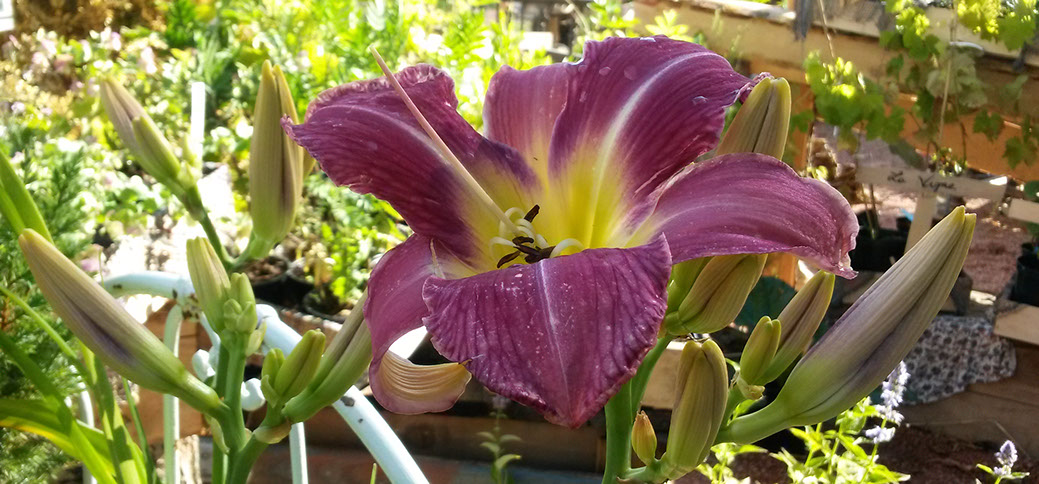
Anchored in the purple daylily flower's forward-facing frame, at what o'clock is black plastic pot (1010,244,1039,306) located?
The black plastic pot is roughly at 7 o'clock from the purple daylily flower.

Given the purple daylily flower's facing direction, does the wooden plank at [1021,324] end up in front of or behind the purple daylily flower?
behind

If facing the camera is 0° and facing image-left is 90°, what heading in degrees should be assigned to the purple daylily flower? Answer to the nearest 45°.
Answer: approximately 0°

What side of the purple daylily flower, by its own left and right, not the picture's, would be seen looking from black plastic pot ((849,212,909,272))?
back
